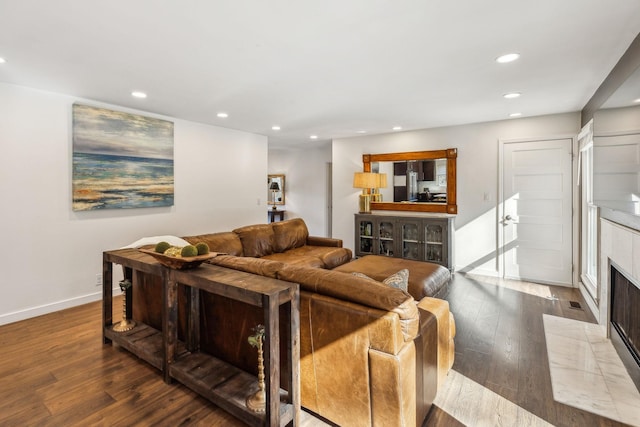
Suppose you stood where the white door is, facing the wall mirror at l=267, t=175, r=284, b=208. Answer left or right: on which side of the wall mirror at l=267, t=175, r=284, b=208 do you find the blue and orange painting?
left

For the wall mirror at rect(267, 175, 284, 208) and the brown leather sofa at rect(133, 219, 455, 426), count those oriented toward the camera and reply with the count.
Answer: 1

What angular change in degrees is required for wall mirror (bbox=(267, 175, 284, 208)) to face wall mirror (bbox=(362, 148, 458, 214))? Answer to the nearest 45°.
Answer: approximately 45° to its left

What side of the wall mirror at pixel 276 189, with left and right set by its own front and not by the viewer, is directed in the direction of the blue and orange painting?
front

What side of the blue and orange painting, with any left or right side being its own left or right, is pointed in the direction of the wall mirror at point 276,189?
left

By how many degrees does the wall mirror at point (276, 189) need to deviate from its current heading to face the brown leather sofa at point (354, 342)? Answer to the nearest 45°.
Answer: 0° — it already faces it

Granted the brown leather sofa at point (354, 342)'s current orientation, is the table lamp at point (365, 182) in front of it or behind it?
in front

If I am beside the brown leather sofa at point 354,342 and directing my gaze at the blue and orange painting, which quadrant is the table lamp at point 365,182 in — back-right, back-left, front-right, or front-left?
front-right

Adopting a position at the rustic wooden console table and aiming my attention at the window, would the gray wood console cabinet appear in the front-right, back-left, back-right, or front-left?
front-left

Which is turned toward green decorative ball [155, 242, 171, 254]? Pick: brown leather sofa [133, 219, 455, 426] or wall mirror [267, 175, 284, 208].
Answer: the wall mirror

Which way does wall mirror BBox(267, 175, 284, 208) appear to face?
toward the camera

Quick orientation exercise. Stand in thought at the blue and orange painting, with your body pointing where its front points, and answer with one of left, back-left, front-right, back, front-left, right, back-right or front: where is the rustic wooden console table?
front-right

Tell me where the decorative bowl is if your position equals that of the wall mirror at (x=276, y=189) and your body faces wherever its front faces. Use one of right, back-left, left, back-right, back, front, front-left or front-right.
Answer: front

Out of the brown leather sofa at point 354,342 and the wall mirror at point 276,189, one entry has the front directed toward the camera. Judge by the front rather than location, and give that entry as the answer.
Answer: the wall mirror

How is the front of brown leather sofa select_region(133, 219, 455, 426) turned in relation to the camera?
facing away from the viewer and to the right of the viewer

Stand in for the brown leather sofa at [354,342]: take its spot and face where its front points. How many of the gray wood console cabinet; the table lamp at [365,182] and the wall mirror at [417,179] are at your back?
0

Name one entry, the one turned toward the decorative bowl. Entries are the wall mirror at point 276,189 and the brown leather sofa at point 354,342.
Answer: the wall mirror

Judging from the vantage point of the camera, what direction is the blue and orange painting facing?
facing the viewer and to the right of the viewer

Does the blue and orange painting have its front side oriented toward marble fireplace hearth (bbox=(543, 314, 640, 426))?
yes
